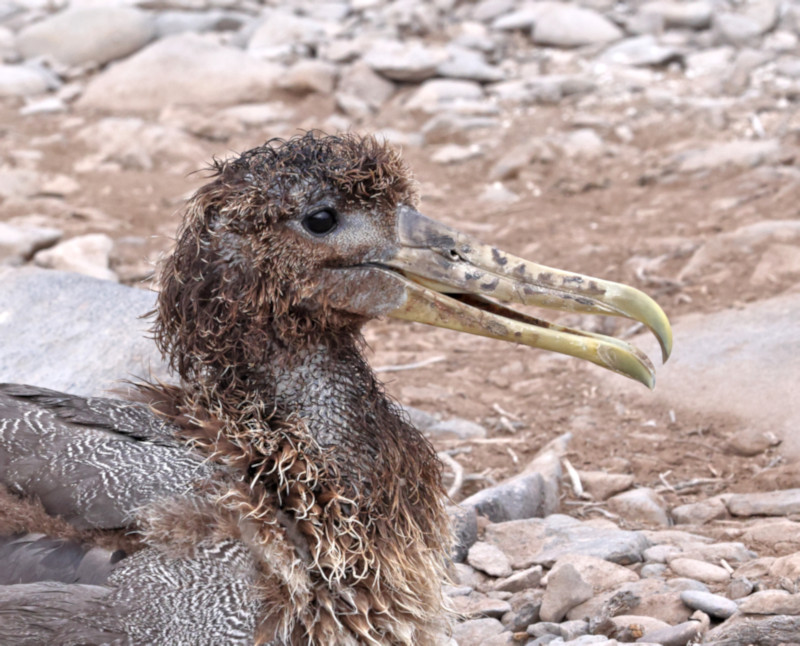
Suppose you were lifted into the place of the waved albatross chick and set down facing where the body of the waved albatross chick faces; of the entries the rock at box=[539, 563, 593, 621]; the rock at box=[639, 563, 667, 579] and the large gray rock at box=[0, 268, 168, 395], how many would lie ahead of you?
2

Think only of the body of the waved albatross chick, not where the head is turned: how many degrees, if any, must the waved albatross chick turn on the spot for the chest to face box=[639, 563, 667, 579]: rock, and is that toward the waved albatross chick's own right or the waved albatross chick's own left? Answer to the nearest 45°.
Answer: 0° — it already faces it

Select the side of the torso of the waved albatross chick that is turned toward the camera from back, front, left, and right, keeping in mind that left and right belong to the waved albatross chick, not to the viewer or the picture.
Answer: right

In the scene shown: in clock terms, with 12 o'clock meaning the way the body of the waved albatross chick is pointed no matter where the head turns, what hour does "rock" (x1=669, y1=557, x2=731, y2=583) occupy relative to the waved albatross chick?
The rock is roughly at 12 o'clock from the waved albatross chick.

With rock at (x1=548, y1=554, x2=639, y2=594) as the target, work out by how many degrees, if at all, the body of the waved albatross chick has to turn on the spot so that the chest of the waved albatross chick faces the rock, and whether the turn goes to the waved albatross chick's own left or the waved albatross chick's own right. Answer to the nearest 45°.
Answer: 0° — it already faces it

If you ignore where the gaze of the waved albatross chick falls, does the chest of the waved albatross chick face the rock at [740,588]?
yes

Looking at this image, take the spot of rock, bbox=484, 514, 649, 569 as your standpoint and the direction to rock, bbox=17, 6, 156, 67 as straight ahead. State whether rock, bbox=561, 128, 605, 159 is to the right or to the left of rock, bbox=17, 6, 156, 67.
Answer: right

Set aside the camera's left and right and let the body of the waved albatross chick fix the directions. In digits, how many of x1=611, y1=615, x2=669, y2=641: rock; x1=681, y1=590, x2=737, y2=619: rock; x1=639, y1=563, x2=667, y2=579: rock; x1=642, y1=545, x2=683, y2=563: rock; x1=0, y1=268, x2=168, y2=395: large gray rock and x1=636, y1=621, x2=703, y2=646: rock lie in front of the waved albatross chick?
5

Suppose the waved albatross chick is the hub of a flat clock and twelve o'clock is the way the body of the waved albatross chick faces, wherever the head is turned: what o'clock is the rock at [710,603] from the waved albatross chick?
The rock is roughly at 12 o'clock from the waved albatross chick.

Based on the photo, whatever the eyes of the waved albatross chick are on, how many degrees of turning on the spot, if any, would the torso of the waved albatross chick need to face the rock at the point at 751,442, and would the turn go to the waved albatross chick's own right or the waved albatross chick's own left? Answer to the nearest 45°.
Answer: approximately 45° to the waved albatross chick's own left

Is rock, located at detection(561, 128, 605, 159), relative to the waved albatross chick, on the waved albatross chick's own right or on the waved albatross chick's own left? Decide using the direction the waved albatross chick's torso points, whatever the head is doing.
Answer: on the waved albatross chick's own left
